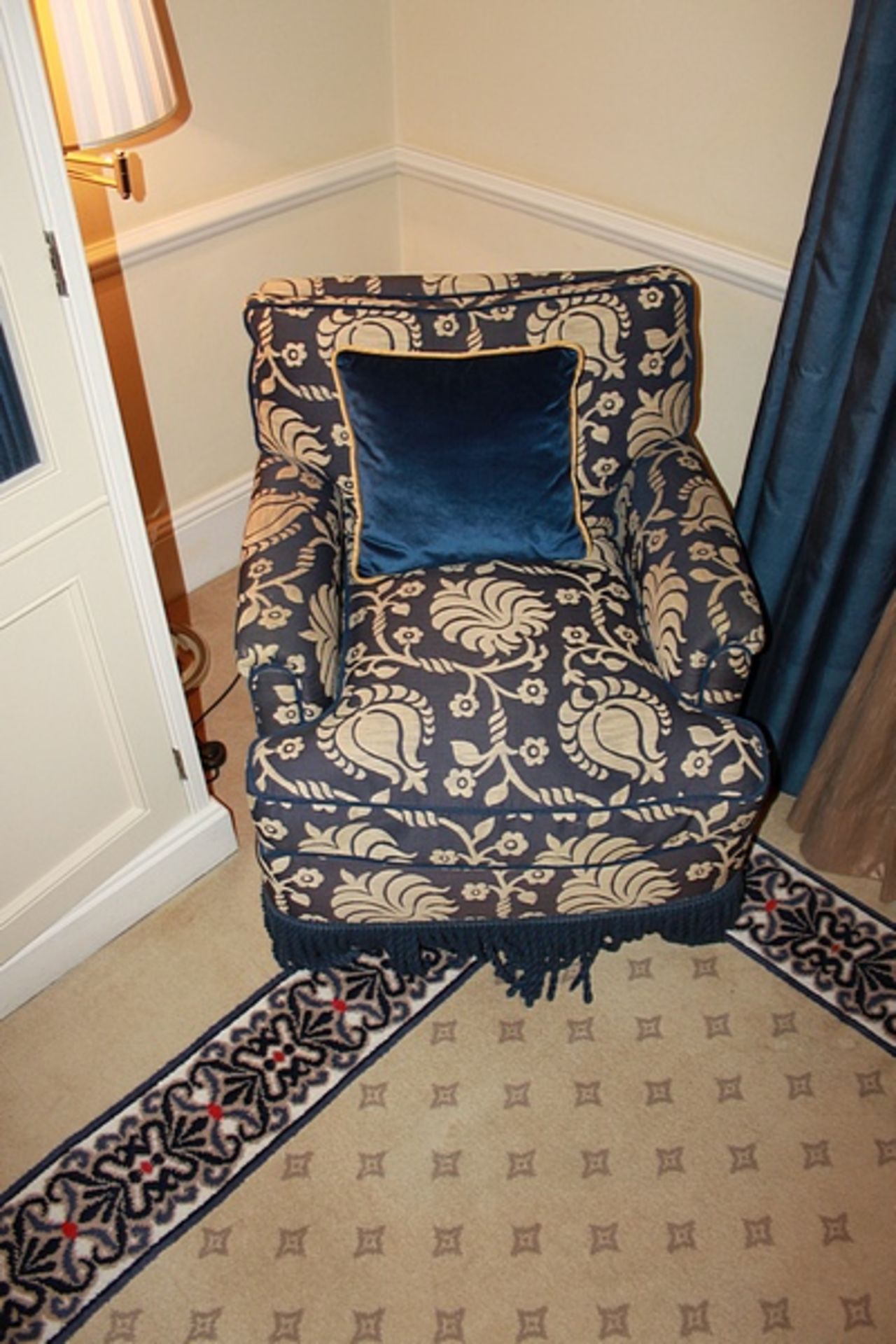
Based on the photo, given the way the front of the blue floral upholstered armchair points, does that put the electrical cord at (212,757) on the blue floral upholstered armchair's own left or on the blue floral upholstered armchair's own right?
on the blue floral upholstered armchair's own right

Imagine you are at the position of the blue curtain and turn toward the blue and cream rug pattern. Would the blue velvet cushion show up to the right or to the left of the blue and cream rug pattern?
right

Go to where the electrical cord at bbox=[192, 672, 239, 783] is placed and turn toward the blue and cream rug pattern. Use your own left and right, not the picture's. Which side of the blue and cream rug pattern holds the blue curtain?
left

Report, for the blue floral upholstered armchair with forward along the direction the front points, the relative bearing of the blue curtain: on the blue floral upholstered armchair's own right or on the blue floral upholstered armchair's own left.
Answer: on the blue floral upholstered armchair's own left

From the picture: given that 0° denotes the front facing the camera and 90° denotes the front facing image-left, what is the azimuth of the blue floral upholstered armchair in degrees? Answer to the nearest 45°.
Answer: approximately 0°

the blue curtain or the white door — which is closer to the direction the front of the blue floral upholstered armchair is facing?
the white door

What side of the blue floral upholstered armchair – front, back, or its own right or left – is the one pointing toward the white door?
right
